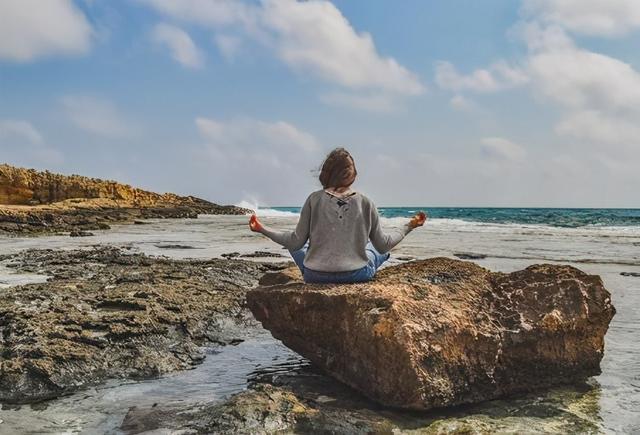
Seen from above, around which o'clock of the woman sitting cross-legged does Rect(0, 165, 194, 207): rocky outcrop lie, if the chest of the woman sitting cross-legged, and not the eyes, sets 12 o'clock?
The rocky outcrop is roughly at 11 o'clock from the woman sitting cross-legged.

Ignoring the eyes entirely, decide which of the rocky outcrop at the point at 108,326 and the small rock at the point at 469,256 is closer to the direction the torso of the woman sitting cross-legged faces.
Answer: the small rock

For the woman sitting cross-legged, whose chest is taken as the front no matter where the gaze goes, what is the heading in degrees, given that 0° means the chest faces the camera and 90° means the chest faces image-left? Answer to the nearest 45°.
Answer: approximately 180°

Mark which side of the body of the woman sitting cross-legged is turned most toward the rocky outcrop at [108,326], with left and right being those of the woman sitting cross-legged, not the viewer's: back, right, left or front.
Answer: left
